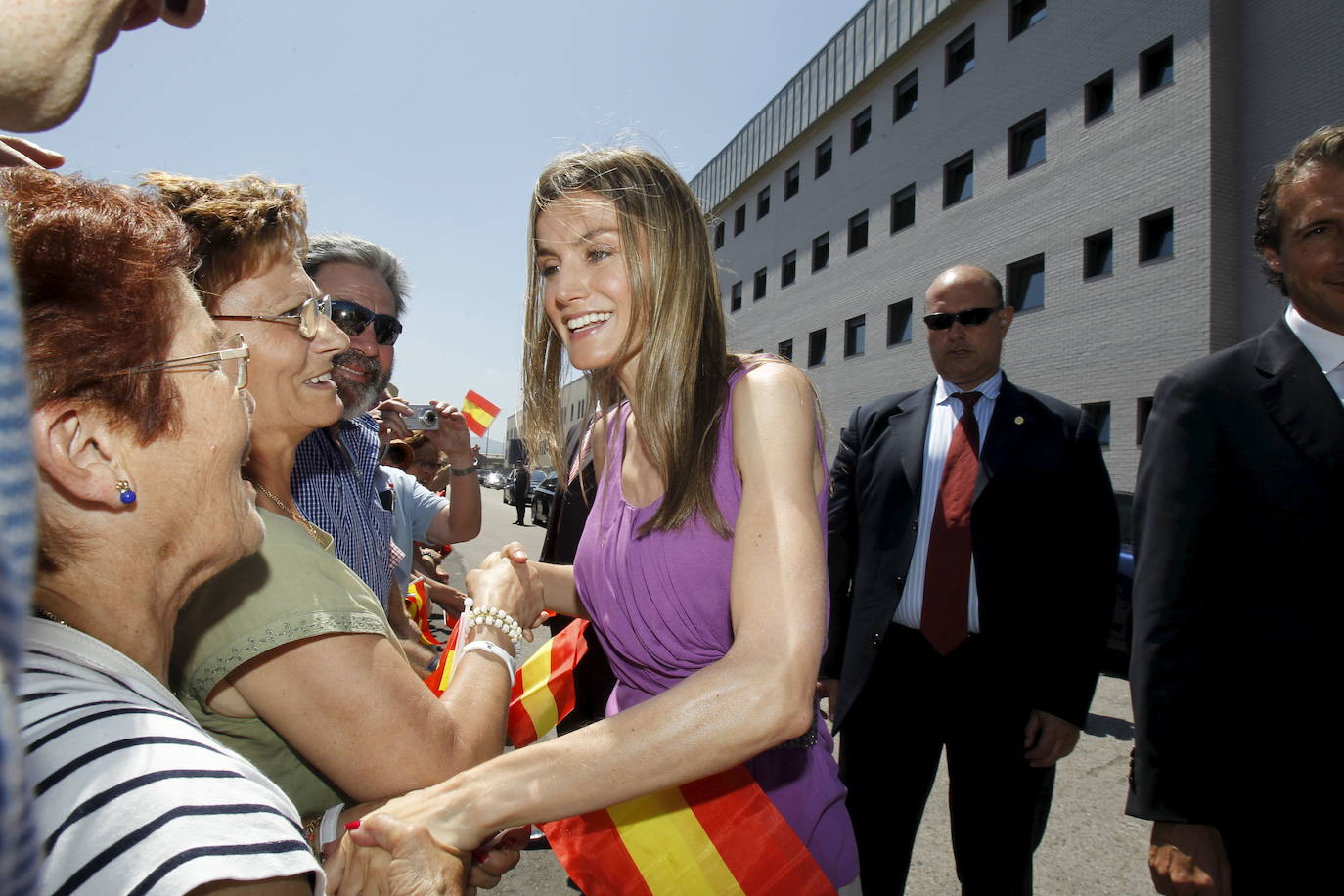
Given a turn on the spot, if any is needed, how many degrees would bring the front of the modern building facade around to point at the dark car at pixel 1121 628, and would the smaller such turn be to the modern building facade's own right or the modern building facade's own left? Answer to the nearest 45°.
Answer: approximately 45° to the modern building facade's own left

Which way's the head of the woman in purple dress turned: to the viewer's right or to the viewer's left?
to the viewer's left

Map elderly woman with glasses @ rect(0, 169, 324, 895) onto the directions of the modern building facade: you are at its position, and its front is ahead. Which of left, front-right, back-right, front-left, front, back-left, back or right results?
front-left

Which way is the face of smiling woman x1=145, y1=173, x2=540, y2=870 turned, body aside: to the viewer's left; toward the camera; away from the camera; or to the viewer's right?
to the viewer's right

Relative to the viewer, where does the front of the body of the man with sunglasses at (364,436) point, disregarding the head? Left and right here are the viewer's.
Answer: facing the viewer and to the right of the viewer

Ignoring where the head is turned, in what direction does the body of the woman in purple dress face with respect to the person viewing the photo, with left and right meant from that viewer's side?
facing the viewer and to the left of the viewer

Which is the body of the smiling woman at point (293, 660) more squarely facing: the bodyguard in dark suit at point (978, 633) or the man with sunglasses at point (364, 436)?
the bodyguard in dark suit

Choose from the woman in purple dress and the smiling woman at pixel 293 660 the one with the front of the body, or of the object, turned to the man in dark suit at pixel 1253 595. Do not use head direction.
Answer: the smiling woman

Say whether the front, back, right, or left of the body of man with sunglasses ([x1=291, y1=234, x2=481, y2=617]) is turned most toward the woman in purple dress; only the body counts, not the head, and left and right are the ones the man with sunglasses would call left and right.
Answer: front

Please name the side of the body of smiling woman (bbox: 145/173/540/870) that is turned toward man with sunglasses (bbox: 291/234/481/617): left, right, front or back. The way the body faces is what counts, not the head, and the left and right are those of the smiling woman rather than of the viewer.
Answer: left

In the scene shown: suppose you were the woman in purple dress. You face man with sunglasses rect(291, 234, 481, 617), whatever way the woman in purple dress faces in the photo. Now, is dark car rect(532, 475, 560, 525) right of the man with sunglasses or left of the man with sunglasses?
right

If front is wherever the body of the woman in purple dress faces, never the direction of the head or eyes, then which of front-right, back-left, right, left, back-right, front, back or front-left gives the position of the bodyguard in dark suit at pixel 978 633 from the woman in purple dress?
back

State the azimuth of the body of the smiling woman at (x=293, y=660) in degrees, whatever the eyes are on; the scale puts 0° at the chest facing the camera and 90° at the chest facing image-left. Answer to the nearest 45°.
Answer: approximately 270°

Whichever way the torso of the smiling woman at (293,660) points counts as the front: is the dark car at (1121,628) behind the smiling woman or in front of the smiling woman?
in front
